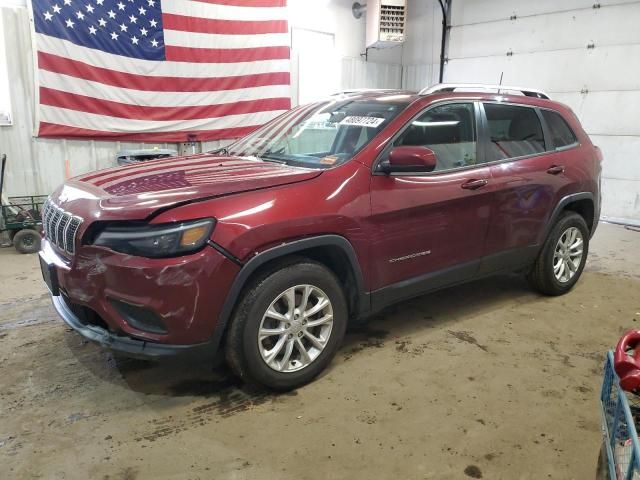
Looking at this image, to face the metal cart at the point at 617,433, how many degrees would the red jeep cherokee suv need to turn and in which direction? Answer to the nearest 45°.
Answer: approximately 90° to its left

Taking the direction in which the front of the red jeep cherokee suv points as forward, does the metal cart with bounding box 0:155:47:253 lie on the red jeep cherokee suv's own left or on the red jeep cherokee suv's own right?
on the red jeep cherokee suv's own right

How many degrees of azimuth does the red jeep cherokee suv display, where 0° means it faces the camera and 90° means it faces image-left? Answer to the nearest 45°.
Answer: approximately 45°

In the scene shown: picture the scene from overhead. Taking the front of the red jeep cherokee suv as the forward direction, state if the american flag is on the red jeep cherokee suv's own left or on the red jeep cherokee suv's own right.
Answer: on the red jeep cherokee suv's own right
